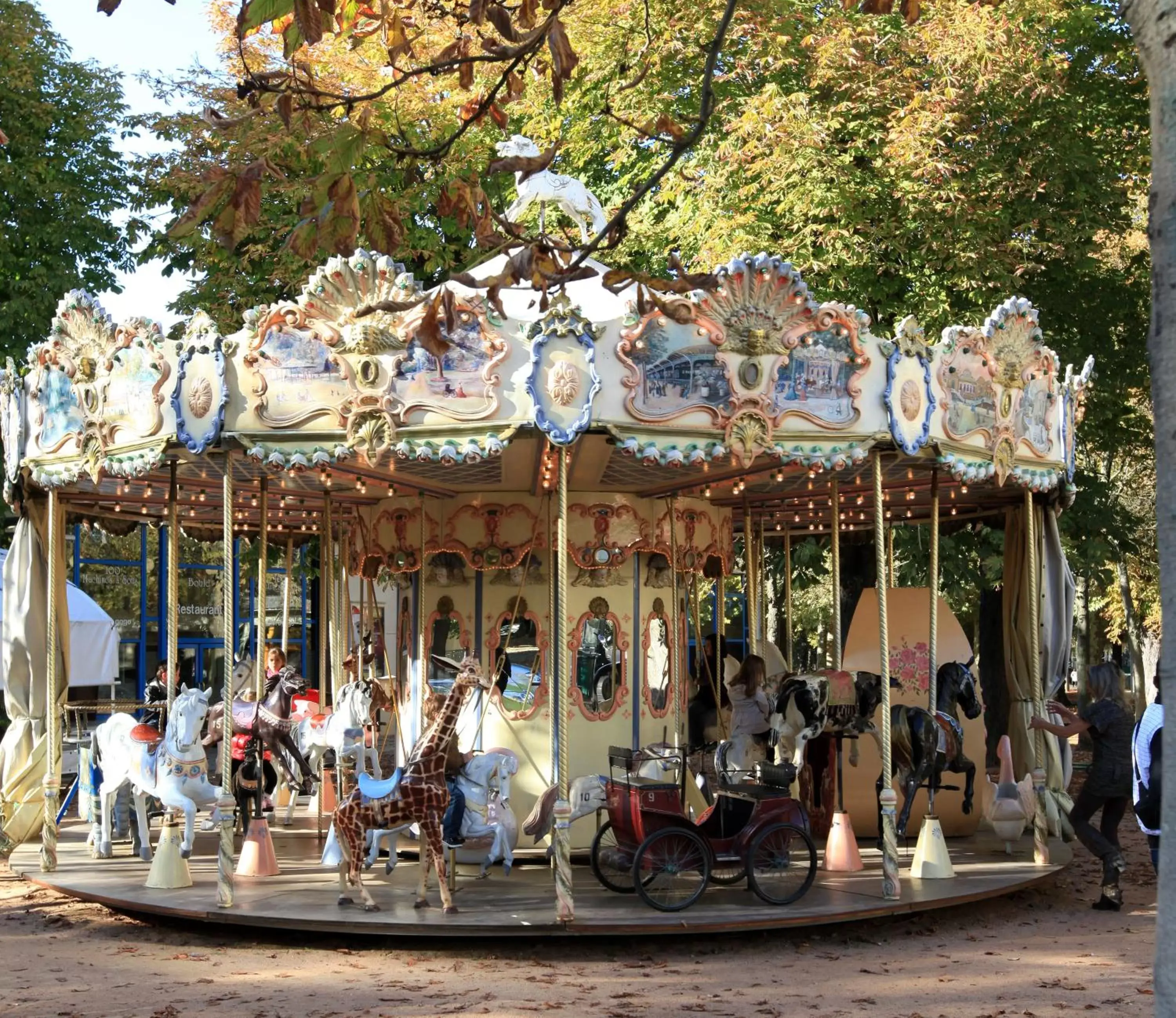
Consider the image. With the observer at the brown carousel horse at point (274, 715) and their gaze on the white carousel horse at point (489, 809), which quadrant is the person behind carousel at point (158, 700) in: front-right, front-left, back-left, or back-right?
back-right

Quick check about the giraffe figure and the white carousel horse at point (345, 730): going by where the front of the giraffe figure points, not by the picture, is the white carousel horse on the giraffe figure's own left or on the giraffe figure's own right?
on the giraffe figure's own left

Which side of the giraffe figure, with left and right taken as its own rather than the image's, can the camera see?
right

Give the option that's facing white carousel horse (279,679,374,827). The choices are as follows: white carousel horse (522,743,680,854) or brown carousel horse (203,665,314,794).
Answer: the brown carousel horse
